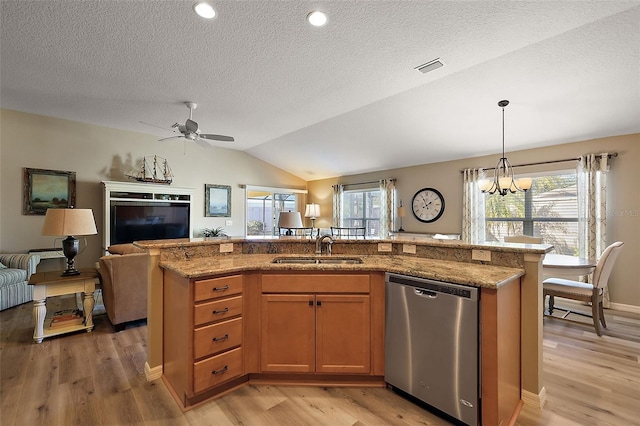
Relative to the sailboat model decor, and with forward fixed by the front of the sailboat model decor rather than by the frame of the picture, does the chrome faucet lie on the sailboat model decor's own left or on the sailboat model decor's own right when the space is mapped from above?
on the sailboat model decor's own left

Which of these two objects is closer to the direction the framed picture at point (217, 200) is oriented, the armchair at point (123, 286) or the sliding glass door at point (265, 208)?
the armchair

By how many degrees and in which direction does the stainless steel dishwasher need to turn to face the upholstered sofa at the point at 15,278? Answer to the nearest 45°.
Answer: approximately 45° to its right

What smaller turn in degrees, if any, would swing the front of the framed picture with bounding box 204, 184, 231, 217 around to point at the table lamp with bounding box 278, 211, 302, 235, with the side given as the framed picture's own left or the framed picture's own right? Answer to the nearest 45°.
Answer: approximately 45° to the framed picture's own left

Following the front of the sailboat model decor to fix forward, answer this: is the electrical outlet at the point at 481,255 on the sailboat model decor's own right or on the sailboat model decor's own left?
on the sailboat model decor's own left

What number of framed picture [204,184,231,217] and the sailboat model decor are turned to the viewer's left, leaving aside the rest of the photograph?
1

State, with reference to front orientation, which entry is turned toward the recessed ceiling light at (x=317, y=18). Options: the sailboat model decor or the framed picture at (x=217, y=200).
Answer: the framed picture

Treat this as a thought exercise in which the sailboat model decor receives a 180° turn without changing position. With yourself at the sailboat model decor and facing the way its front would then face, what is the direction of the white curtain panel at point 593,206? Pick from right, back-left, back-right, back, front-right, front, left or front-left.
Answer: front-right

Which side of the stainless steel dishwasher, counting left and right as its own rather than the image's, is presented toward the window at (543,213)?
back

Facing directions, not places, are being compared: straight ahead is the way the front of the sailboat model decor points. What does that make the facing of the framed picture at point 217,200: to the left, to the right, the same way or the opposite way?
to the left

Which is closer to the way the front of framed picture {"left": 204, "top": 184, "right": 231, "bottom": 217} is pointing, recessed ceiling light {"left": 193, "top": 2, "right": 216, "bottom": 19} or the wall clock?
the recessed ceiling light

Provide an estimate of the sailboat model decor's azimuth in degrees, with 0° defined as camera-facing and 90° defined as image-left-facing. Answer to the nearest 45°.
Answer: approximately 90°

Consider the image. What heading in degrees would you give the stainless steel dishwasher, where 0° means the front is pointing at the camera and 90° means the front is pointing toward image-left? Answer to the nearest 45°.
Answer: approximately 45°
